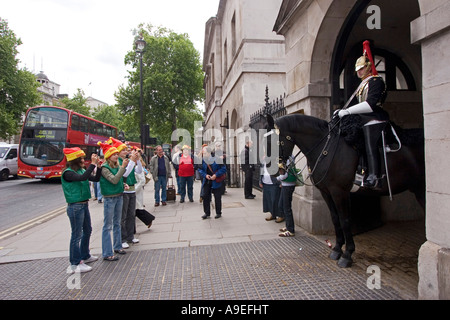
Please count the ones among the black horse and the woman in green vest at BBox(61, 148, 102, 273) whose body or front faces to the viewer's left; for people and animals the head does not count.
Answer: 1

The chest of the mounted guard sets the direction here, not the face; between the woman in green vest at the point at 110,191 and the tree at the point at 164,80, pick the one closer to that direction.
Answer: the woman in green vest

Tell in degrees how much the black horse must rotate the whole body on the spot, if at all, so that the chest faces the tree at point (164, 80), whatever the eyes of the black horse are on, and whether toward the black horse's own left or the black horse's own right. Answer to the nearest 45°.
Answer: approximately 45° to the black horse's own right

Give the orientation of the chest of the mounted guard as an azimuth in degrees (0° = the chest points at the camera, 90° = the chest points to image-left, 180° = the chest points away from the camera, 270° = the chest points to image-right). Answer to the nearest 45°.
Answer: approximately 90°

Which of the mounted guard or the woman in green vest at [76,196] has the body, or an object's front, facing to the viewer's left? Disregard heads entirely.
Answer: the mounted guard

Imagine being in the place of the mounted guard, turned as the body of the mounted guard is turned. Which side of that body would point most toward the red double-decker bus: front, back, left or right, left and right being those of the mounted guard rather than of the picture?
right

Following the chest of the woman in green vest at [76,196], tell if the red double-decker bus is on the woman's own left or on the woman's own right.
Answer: on the woman's own left

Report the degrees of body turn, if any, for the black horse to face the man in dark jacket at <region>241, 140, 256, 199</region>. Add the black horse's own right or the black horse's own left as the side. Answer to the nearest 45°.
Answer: approximately 45° to the black horse's own right

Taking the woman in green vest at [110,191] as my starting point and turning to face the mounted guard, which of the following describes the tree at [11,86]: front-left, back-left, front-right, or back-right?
back-left

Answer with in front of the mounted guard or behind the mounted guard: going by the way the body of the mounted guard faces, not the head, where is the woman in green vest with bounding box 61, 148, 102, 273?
in front

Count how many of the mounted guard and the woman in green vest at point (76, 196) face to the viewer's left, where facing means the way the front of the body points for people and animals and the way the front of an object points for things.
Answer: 1

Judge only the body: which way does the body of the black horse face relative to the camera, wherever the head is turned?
to the viewer's left

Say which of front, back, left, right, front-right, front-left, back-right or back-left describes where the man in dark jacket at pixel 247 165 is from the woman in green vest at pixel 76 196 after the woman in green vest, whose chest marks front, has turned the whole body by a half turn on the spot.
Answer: back-right

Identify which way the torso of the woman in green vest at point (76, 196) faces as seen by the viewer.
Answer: to the viewer's right

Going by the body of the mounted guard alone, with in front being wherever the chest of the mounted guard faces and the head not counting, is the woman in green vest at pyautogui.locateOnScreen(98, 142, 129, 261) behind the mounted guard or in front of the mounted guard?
in front
